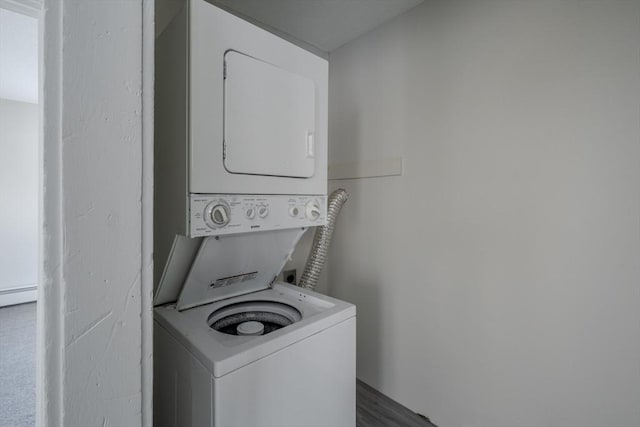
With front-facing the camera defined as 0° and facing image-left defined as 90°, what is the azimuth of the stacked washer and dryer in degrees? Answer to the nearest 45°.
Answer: approximately 315°
